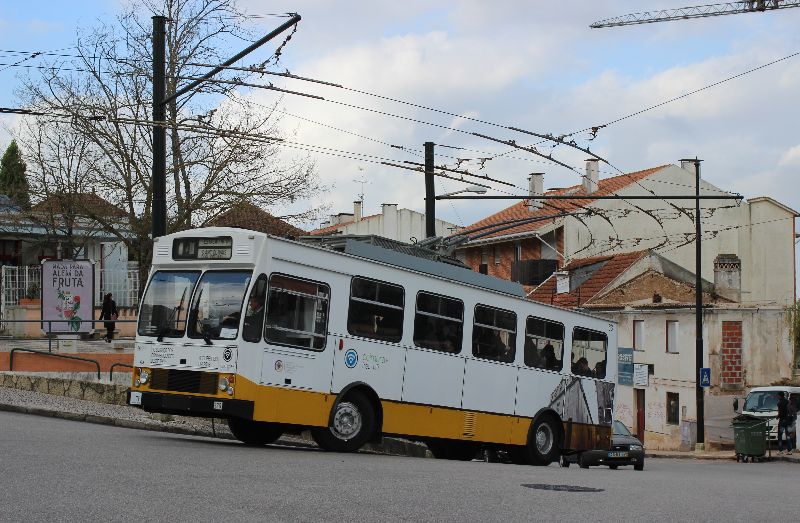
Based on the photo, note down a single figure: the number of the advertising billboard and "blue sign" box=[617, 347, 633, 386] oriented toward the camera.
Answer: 2

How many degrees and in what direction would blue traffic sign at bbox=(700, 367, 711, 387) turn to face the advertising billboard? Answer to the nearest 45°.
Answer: approximately 45° to its right

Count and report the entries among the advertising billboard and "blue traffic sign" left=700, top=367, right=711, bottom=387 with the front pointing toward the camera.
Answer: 2

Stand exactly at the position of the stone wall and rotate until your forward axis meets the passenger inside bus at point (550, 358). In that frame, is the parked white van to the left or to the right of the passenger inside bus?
left

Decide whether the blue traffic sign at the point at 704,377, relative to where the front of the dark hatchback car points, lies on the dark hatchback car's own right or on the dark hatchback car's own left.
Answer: on the dark hatchback car's own left

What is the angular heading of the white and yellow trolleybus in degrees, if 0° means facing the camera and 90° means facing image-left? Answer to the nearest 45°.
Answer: approximately 45°

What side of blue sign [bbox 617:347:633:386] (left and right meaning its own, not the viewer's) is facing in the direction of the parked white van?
left

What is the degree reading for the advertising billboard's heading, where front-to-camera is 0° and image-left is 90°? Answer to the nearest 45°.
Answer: approximately 0°
